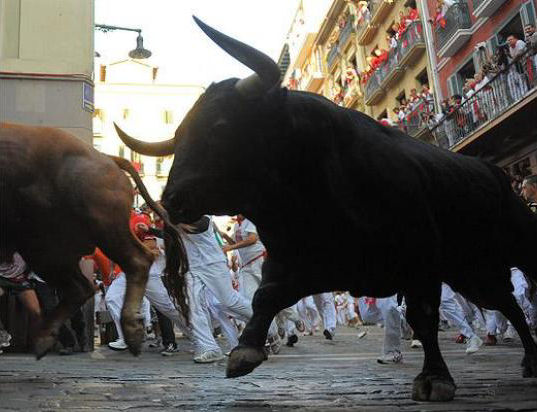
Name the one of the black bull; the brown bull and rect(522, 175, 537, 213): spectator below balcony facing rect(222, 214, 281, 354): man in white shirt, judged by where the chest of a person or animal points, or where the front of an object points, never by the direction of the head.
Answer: the spectator below balcony

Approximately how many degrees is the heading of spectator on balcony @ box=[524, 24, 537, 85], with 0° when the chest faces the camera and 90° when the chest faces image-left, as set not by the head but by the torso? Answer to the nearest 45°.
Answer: approximately 45°

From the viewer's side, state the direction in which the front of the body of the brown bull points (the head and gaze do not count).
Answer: to the viewer's left

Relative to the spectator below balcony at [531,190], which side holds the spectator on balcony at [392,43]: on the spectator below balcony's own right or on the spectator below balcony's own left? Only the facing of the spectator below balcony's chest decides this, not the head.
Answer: on the spectator below balcony's own right

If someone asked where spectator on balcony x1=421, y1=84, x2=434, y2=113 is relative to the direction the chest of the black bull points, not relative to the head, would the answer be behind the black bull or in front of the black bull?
behind

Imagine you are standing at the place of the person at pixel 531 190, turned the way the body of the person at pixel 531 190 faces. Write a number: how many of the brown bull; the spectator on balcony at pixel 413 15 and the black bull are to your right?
1

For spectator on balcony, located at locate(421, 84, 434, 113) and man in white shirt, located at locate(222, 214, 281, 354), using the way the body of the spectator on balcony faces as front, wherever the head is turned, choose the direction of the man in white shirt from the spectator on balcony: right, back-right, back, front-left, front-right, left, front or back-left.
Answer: front-left

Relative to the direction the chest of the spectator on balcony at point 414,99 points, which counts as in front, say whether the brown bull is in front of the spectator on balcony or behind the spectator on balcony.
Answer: in front

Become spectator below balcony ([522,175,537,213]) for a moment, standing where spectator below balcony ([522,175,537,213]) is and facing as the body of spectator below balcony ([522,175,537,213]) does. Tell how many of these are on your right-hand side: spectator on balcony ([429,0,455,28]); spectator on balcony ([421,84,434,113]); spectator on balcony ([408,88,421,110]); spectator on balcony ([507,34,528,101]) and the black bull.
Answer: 4

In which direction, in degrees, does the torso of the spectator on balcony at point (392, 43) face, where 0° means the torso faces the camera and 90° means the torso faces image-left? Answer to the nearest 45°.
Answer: approximately 45°

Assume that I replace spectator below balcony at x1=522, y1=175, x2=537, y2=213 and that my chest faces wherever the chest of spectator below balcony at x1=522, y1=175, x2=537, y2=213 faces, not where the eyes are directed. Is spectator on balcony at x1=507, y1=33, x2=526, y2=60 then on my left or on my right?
on my right

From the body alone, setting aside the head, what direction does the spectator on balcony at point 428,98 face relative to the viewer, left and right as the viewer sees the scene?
facing the viewer and to the left of the viewer

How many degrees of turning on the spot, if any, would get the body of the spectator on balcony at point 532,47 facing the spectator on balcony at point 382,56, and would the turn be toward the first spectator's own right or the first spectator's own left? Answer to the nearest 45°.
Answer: approximately 90° to the first spectator's own right

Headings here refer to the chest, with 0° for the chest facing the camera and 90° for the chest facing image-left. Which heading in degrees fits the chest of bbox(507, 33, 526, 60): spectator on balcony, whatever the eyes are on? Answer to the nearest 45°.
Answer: approximately 45°

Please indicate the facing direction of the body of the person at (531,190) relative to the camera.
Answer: to the viewer's left

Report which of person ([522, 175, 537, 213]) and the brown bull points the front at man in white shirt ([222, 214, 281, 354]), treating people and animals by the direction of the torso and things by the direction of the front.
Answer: the person

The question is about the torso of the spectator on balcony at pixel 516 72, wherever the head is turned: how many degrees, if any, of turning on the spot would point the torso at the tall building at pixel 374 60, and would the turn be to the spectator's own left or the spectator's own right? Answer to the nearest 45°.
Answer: approximately 90° to the spectator's own right
